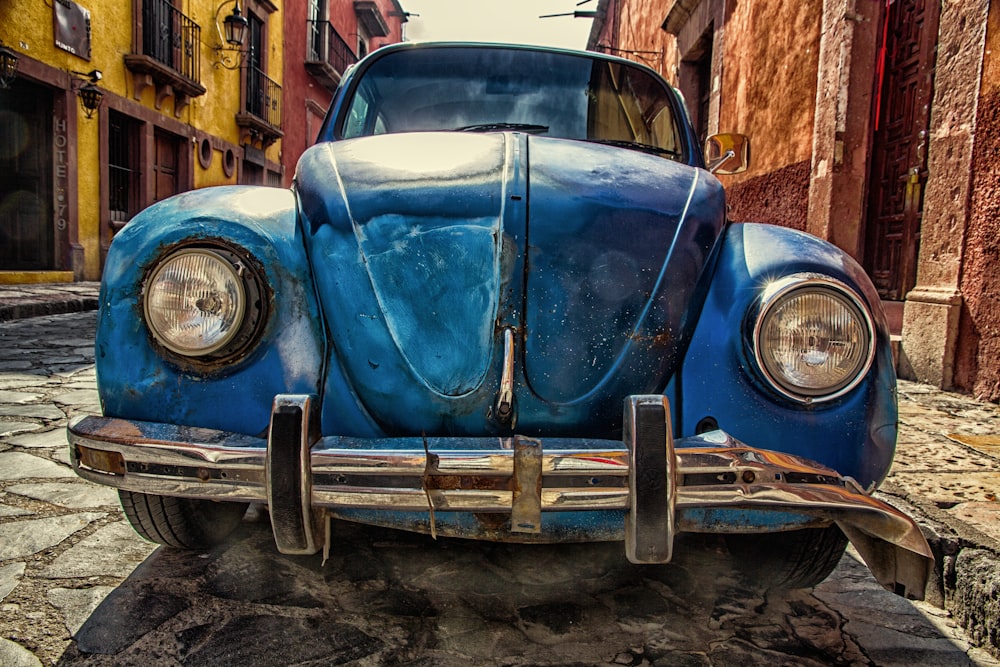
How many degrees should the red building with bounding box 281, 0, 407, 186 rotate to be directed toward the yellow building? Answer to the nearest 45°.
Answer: approximately 45° to its right

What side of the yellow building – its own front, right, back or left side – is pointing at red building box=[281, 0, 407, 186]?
left

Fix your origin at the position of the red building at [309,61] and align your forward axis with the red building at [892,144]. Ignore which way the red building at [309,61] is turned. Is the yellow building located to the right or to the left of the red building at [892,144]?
right

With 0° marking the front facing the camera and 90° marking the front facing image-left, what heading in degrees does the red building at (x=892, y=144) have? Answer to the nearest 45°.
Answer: approximately 45°

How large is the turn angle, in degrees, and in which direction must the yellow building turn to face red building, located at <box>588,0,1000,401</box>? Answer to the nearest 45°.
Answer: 0° — it already faces it

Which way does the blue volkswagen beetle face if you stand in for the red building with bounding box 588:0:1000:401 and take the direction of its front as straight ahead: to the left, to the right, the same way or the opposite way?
to the left

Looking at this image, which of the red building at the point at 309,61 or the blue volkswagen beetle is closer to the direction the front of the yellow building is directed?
the blue volkswagen beetle

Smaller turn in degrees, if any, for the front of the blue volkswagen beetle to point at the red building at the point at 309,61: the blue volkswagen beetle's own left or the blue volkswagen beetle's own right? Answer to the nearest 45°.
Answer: approximately 180°

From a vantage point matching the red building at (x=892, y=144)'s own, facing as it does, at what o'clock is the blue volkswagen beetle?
The blue volkswagen beetle is roughly at 11 o'clock from the red building.
